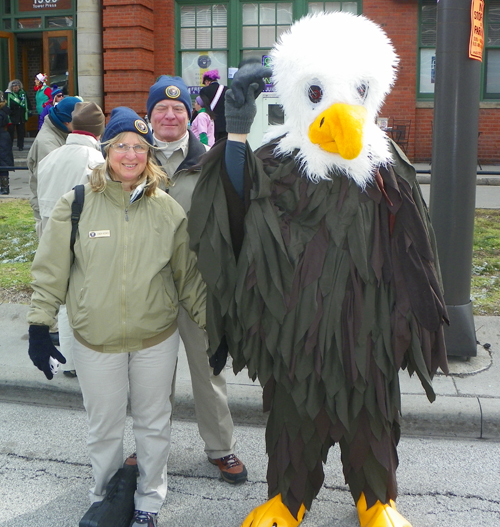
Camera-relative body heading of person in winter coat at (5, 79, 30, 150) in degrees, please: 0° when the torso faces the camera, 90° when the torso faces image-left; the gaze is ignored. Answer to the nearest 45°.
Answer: approximately 0°

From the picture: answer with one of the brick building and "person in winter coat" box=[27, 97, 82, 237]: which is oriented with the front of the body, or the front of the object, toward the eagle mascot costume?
the brick building

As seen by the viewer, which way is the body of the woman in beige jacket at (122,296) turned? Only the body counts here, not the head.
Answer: toward the camera

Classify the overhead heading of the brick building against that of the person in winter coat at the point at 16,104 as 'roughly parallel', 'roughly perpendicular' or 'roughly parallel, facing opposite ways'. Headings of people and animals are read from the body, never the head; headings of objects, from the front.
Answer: roughly parallel

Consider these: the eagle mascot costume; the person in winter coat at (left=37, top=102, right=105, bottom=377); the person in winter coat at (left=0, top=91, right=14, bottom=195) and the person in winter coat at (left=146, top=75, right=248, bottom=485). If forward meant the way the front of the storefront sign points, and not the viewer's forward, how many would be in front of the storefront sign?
4

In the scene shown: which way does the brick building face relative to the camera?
toward the camera

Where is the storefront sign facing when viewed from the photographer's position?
facing the viewer

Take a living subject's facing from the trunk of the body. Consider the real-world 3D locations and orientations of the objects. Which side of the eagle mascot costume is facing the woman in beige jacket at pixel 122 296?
right
